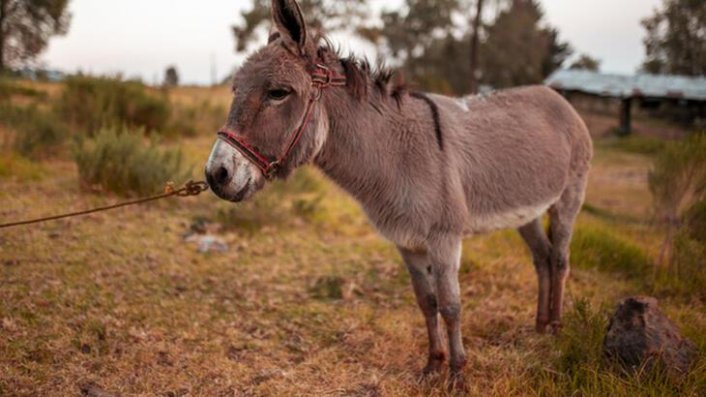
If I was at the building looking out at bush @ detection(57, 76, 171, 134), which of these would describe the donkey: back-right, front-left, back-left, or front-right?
front-left

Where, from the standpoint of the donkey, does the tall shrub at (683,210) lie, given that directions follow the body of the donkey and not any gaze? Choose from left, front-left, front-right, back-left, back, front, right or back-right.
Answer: back

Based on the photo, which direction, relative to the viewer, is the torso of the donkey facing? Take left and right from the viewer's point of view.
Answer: facing the viewer and to the left of the viewer

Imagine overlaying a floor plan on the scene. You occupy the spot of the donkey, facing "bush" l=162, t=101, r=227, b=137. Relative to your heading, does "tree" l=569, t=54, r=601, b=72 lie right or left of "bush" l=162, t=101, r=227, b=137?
right

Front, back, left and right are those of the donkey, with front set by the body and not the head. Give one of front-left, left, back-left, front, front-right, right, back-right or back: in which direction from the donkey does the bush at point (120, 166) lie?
right

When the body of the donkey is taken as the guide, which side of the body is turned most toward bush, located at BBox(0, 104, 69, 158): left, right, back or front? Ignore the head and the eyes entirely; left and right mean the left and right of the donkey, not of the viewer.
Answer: right

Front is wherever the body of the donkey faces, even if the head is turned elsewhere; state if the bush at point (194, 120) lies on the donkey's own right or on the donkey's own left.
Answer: on the donkey's own right

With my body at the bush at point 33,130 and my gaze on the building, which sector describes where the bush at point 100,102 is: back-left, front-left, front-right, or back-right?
front-left

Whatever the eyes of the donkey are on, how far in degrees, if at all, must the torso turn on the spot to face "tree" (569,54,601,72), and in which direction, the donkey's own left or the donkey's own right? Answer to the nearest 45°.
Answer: approximately 135° to the donkey's own right
